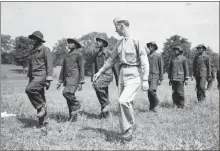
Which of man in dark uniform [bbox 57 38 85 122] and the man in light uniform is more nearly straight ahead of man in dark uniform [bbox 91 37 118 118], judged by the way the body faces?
the man in dark uniform

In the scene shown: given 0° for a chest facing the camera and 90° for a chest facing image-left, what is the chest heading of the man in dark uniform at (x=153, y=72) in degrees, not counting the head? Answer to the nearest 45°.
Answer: approximately 45°

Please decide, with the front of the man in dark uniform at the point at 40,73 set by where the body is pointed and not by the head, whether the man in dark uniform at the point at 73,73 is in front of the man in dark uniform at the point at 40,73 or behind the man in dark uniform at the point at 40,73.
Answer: behind

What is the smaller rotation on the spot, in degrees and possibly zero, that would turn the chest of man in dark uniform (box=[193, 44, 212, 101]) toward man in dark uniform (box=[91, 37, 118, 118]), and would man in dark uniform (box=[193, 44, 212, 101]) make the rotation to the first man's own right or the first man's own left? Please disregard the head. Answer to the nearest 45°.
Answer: approximately 45° to the first man's own right

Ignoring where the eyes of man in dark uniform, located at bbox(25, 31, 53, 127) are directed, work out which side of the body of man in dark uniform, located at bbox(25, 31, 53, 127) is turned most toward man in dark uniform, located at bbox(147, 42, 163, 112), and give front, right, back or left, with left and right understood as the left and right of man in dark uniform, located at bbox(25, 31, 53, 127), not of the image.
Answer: back

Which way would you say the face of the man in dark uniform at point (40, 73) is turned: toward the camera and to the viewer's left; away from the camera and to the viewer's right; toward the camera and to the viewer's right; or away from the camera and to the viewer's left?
toward the camera and to the viewer's left

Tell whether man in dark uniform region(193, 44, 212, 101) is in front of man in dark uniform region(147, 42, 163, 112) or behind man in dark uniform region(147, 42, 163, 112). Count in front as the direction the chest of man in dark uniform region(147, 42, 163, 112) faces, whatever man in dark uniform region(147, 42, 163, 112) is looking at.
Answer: behind

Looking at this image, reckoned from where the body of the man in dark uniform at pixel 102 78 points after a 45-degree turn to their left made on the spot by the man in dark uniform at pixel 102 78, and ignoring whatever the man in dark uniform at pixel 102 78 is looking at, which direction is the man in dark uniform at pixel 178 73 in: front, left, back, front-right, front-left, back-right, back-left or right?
back-left

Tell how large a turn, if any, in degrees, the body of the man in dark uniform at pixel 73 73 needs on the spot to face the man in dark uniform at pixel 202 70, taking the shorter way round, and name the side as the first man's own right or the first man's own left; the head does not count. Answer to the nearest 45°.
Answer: approximately 180°

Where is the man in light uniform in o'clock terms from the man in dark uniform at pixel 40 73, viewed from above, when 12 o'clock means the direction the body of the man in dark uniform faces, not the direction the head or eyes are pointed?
The man in light uniform is roughly at 9 o'clock from the man in dark uniform.
